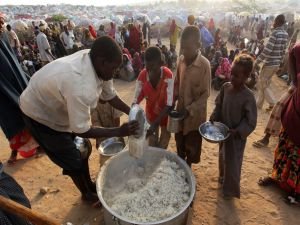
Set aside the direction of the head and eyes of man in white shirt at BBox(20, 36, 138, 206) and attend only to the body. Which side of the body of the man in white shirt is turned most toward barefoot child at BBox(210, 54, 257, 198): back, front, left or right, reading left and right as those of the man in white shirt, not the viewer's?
front

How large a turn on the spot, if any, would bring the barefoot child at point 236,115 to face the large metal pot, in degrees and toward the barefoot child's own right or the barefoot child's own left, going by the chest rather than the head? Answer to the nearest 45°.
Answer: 0° — they already face it

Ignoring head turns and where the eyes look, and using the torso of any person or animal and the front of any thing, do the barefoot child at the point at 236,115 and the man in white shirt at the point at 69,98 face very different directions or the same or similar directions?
very different directions

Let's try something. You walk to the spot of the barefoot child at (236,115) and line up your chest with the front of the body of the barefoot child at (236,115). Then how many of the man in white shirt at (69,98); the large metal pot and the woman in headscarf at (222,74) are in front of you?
2

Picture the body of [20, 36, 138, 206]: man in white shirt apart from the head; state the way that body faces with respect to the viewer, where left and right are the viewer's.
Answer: facing to the right of the viewer

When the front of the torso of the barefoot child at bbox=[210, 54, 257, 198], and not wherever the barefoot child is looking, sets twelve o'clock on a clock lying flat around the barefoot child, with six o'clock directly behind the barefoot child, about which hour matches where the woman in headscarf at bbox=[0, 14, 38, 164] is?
The woman in headscarf is roughly at 1 o'clock from the barefoot child.

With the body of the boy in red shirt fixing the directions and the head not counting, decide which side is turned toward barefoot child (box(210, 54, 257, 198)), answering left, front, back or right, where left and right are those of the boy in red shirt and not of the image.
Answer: left
